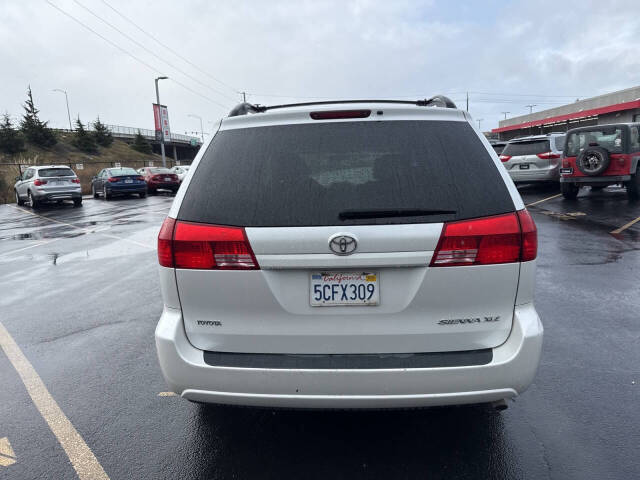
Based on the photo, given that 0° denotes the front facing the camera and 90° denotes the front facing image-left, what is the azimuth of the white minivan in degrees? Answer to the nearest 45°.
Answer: approximately 180°

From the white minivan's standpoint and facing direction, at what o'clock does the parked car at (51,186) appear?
The parked car is roughly at 11 o'clock from the white minivan.

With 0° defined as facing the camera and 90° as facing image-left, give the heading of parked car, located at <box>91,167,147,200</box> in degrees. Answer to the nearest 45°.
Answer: approximately 135°

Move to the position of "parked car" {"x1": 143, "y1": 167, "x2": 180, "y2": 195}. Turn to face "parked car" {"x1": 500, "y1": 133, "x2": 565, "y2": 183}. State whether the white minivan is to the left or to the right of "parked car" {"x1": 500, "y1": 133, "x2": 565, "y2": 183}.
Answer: right

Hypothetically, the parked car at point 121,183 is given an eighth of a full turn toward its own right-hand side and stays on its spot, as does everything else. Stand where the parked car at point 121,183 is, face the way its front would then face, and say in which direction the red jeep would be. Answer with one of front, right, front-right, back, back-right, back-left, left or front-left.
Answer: back-right

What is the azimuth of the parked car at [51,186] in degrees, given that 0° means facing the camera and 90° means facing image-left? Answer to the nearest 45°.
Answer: approximately 135°

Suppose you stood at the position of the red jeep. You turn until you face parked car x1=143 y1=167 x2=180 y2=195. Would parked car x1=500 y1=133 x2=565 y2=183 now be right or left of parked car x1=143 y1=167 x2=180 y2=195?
right
